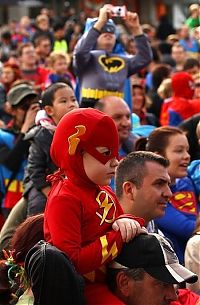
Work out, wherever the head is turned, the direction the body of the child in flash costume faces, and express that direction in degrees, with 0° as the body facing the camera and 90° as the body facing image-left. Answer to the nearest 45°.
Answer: approximately 315°

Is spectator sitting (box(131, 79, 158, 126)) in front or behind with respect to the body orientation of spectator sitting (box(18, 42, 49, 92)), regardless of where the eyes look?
in front

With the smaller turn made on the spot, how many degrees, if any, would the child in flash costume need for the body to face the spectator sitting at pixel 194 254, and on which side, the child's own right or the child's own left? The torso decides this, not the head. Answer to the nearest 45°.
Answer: approximately 90° to the child's own left

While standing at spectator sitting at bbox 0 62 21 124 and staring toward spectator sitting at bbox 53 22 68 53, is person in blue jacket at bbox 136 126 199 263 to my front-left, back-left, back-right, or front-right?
back-right

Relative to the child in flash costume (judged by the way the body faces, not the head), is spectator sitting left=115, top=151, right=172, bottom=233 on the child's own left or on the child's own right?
on the child's own left

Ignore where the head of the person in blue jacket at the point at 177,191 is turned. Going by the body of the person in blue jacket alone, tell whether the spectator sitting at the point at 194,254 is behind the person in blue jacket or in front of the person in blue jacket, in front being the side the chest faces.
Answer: in front

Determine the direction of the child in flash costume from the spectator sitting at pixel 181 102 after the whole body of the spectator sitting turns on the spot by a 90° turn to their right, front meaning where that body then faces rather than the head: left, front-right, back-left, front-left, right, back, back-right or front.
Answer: front

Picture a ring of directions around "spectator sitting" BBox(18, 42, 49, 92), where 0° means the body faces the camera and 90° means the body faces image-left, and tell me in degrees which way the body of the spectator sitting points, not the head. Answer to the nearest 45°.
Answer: approximately 315°

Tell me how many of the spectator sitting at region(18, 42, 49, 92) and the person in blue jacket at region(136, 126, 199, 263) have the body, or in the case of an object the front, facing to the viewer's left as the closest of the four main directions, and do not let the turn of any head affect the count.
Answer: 0

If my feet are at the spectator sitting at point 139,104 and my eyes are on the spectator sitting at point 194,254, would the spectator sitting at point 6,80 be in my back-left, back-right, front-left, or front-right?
back-right

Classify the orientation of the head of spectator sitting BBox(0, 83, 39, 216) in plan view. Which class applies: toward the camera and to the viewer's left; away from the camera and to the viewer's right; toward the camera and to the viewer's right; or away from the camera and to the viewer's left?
toward the camera and to the viewer's right
